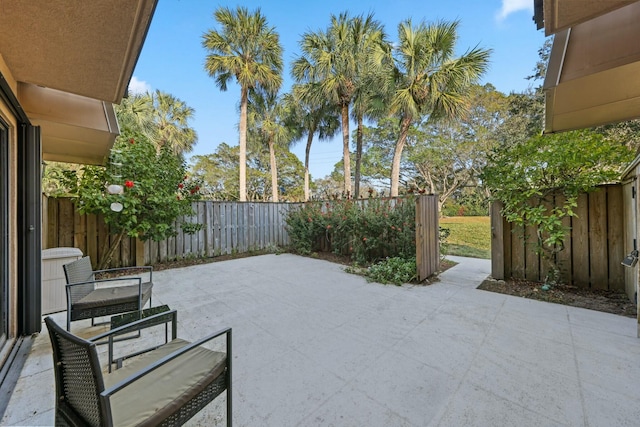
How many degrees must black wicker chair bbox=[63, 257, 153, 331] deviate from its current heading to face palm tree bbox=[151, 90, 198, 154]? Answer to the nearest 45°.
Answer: approximately 90° to its left

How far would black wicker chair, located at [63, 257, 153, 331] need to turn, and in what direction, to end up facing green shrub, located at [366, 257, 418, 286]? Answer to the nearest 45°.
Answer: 0° — it already faces it

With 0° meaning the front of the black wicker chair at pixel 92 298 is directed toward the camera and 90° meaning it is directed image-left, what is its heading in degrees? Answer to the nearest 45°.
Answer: approximately 270°

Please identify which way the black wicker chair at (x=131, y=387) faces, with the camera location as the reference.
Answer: facing away from the viewer and to the right of the viewer

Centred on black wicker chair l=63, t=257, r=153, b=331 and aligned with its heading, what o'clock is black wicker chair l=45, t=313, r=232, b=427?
black wicker chair l=45, t=313, r=232, b=427 is roughly at 3 o'clock from black wicker chair l=63, t=257, r=153, b=331.

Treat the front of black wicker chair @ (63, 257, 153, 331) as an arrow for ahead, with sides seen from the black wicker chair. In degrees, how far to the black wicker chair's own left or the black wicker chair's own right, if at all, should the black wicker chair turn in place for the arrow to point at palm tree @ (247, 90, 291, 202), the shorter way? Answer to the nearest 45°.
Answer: approximately 45° to the black wicker chair's own left
